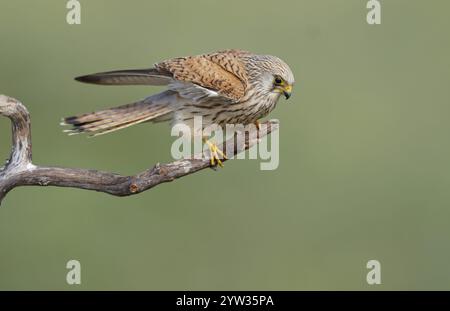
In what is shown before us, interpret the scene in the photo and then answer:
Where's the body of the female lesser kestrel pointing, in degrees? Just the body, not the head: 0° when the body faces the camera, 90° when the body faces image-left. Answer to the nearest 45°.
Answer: approximately 270°
